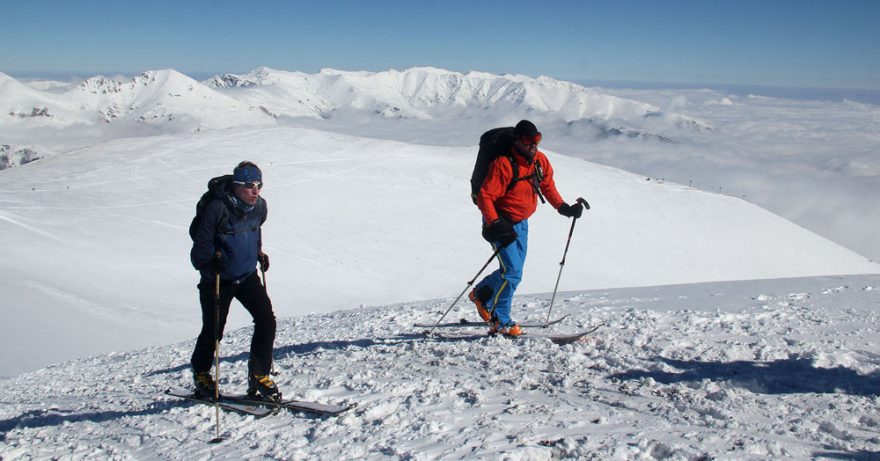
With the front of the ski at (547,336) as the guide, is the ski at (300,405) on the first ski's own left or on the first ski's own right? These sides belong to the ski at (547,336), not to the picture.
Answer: on the first ski's own right

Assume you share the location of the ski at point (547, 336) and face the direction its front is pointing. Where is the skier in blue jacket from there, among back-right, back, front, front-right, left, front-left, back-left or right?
back-right

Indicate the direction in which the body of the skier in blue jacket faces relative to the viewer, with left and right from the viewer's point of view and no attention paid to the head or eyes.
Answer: facing the viewer and to the right of the viewer

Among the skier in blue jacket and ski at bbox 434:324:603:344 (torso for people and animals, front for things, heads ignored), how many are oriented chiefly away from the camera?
0

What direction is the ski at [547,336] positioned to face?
to the viewer's right

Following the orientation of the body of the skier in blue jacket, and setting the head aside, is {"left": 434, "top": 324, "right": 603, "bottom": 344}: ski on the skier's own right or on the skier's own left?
on the skier's own left

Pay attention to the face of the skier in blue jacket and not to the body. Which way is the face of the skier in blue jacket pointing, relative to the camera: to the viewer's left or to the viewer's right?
to the viewer's right
